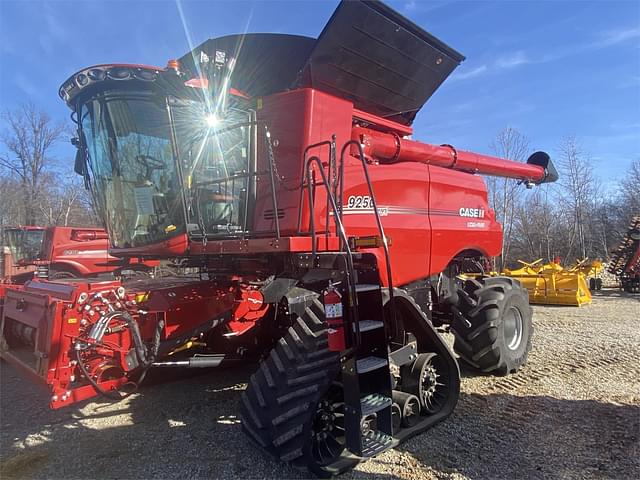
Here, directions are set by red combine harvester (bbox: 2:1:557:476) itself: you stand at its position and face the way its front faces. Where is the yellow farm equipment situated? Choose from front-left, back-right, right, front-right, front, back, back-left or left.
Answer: back

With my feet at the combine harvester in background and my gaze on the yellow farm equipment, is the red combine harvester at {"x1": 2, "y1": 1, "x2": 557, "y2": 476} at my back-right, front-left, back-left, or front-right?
front-right

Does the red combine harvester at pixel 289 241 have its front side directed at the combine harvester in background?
no

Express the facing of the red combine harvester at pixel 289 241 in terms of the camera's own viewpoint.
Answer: facing the viewer and to the left of the viewer
